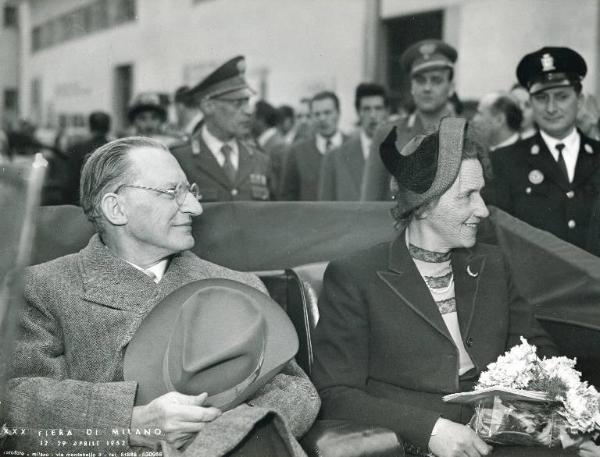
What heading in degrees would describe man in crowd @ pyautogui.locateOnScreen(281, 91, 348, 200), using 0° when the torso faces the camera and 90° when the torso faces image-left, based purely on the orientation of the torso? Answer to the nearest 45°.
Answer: approximately 0°

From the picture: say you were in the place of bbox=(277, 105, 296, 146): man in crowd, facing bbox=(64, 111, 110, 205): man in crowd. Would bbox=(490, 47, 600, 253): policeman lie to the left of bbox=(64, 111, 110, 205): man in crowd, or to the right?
left

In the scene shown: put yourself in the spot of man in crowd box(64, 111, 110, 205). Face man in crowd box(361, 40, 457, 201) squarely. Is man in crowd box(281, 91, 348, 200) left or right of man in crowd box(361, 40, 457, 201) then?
left

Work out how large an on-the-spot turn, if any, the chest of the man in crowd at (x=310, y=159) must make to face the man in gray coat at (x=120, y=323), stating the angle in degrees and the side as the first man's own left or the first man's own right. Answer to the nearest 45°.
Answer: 0° — they already face them

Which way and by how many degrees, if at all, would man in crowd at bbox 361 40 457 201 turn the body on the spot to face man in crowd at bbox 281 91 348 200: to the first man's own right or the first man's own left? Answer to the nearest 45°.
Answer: approximately 135° to the first man's own right

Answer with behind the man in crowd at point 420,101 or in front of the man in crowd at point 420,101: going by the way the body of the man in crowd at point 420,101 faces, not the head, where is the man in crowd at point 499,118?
behind

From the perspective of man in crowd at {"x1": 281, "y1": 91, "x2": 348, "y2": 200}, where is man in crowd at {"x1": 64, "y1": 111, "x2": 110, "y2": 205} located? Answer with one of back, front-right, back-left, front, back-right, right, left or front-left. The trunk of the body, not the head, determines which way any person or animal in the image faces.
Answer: right

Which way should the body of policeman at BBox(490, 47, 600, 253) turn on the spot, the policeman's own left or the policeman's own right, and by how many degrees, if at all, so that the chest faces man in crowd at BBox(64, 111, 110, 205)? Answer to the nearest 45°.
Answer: approximately 135° to the policeman's own right

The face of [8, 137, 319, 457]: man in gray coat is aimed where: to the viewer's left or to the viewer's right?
to the viewer's right

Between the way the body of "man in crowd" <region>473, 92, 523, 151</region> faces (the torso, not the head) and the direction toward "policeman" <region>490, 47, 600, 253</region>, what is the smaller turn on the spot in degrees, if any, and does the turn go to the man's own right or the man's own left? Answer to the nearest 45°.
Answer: approximately 90° to the man's own left

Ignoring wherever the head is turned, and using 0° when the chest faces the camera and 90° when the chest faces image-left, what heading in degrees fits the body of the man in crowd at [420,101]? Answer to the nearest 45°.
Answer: approximately 0°
